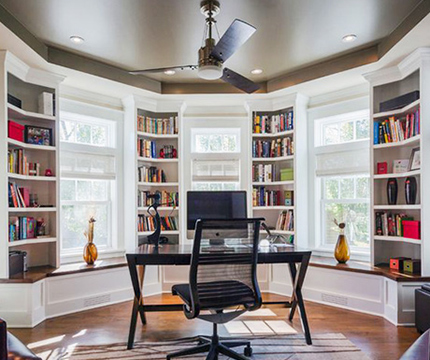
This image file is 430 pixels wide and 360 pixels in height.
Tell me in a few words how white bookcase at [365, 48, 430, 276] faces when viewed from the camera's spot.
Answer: facing the viewer and to the left of the viewer

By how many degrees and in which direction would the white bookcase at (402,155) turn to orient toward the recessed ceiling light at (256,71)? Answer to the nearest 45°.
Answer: approximately 45° to its right

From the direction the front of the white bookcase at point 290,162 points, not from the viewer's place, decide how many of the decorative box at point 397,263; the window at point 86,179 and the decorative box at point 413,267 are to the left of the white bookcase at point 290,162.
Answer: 2

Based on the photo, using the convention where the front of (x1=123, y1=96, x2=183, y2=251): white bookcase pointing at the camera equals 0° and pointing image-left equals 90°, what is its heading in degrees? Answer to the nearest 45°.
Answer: approximately 315°

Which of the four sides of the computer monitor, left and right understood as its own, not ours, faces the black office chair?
front

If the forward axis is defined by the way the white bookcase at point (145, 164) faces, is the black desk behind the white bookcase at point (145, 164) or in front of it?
in front

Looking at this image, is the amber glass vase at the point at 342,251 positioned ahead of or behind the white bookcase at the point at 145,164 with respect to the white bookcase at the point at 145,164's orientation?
ahead

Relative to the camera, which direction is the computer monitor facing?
toward the camera

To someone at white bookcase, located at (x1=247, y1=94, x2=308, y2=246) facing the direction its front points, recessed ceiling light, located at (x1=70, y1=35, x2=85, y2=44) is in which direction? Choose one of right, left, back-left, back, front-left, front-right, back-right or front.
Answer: front

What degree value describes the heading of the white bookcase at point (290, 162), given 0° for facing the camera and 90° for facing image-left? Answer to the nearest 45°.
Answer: approximately 45°

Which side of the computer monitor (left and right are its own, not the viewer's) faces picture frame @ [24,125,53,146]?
right

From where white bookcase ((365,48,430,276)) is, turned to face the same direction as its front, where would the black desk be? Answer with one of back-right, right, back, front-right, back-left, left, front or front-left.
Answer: front

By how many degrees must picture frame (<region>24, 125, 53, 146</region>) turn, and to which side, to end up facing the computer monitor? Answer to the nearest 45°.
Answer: approximately 45° to its left
